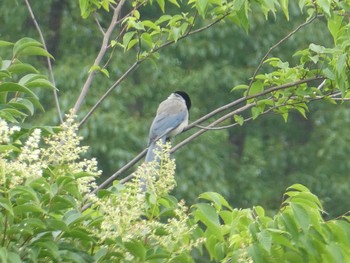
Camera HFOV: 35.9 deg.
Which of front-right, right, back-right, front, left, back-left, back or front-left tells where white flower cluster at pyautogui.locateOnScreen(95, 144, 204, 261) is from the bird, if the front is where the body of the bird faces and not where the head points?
back-right

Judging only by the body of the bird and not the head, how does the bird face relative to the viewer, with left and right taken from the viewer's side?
facing away from the viewer and to the right of the viewer

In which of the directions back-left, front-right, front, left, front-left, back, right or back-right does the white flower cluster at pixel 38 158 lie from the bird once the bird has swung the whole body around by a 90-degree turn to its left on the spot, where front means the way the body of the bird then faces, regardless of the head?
front-left
